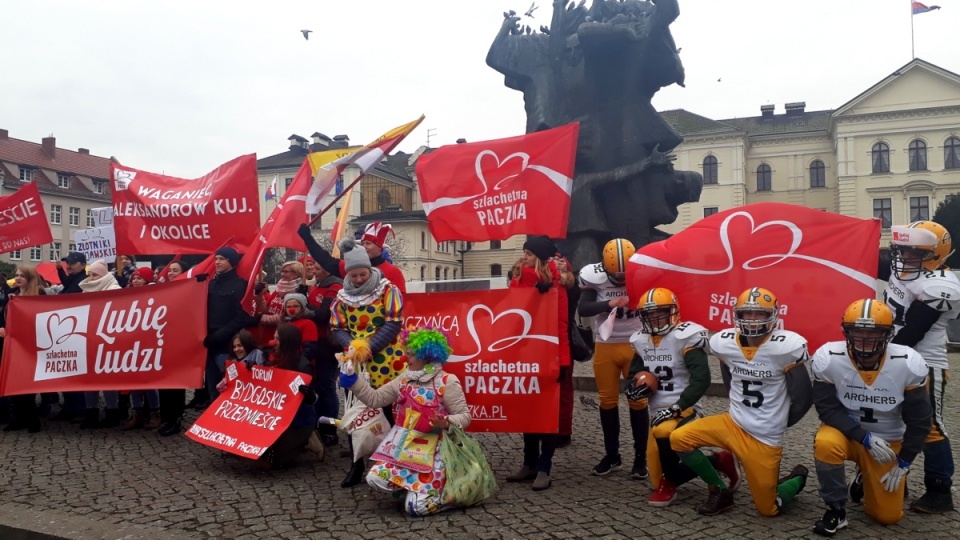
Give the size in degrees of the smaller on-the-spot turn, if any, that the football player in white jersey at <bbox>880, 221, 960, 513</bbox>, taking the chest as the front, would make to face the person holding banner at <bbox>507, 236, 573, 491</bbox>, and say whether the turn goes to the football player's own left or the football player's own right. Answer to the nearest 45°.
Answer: approximately 45° to the football player's own right

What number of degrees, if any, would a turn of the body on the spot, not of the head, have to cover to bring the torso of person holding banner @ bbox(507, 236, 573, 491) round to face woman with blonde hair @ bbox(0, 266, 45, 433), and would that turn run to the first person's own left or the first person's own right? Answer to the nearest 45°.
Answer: approximately 45° to the first person's own right

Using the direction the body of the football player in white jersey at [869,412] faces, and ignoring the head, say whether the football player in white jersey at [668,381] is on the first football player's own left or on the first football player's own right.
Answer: on the first football player's own right

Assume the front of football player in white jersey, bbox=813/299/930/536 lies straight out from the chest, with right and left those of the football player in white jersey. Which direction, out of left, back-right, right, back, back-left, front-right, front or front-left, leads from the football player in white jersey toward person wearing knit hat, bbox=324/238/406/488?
right

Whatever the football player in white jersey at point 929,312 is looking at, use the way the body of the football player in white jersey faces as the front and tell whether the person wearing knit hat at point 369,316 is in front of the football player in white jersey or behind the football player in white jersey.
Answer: in front

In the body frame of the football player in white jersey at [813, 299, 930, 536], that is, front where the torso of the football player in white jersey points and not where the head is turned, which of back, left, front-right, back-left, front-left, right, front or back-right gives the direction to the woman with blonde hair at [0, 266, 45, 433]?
right

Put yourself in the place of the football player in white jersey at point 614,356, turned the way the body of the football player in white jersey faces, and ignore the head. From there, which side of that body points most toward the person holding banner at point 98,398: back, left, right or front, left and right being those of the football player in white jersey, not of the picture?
right

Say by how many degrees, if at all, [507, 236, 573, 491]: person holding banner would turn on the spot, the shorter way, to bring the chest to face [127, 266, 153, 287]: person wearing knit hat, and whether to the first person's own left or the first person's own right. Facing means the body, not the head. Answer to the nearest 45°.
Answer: approximately 90° to the first person's own right

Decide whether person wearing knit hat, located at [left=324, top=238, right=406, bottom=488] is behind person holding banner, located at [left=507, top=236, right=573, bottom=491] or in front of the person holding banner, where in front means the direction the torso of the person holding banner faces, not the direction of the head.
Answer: in front

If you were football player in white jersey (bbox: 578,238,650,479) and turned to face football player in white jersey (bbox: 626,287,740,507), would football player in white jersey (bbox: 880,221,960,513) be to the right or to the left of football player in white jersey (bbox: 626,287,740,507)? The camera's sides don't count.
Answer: left

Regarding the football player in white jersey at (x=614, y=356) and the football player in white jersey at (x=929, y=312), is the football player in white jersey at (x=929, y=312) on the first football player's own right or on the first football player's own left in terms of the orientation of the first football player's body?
on the first football player's own left

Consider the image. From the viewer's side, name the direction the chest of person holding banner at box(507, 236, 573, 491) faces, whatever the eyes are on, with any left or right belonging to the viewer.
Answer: facing the viewer and to the left of the viewer

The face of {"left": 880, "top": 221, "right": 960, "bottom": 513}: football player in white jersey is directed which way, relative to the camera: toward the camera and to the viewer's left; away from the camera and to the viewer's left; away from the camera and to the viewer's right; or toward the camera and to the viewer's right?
toward the camera and to the viewer's left

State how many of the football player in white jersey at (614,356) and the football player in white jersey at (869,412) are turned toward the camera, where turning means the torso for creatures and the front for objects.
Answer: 2

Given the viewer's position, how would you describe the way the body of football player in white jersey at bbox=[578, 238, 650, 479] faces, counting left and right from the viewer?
facing the viewer
